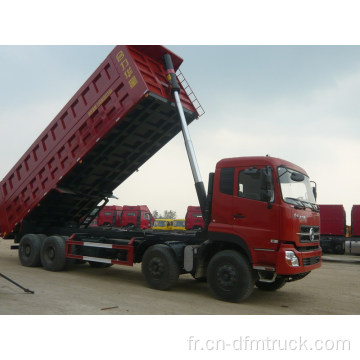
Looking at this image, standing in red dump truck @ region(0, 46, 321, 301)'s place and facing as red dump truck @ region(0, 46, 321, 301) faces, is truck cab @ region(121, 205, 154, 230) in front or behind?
behind

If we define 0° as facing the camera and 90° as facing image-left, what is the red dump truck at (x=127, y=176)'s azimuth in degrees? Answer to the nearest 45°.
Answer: approximately 315°
